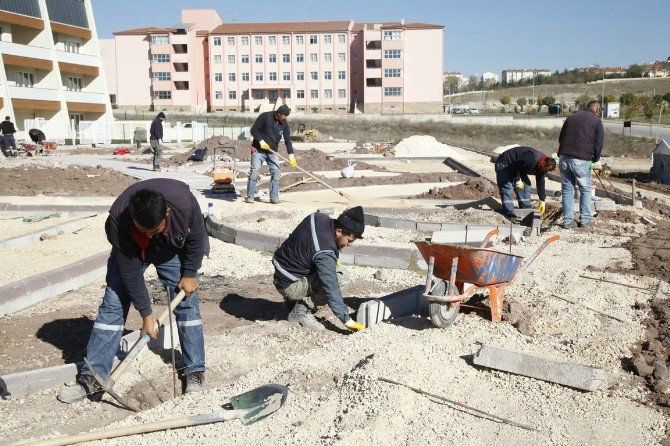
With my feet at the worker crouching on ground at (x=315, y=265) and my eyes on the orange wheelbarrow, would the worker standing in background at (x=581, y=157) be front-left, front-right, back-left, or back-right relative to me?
front-left

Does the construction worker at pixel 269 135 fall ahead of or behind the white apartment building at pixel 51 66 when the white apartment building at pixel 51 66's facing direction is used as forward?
ahead

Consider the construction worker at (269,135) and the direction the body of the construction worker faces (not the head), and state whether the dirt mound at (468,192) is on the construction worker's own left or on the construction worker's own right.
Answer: on the construction worker's own left

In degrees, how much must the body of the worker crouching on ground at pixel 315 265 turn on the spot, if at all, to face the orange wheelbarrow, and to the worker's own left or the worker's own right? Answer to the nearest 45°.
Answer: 0° — they already face it

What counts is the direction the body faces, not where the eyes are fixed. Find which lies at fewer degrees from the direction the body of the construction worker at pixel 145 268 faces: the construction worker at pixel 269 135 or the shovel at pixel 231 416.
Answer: the shovel

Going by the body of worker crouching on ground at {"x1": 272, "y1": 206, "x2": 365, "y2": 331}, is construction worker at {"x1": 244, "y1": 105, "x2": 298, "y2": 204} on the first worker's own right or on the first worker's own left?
on the first worker's own left

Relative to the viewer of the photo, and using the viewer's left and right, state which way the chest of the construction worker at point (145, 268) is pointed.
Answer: facing the viewer

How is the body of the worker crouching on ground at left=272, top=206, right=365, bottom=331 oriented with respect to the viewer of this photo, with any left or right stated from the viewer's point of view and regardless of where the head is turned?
facing to the right of the viewer

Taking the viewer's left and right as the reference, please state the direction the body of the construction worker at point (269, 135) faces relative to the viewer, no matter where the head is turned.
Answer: facing the viewer and to the right of the viewer

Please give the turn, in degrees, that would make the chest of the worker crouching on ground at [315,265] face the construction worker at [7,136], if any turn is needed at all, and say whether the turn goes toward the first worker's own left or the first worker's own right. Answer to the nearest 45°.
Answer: approximately 135° to the first worker's own left

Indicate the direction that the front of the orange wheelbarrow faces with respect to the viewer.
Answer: facing the viewer and to the left of the viewer

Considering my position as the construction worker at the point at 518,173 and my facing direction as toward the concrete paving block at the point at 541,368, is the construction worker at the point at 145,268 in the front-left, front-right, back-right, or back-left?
front-right

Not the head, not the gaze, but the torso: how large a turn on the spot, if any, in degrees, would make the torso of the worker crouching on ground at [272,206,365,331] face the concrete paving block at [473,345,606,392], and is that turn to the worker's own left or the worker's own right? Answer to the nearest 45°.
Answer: approximately 45° to the worker's own right

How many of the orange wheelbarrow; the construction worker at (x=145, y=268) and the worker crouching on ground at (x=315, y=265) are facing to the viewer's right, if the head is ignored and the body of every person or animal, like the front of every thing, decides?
1

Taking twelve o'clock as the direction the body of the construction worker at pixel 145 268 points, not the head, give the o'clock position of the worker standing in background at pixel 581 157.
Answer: The worker standing in background is roughly at 8 o'clock from the construction worker.

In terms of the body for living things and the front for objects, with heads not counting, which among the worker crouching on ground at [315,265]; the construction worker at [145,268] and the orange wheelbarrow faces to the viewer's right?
the worker crouching on ground
